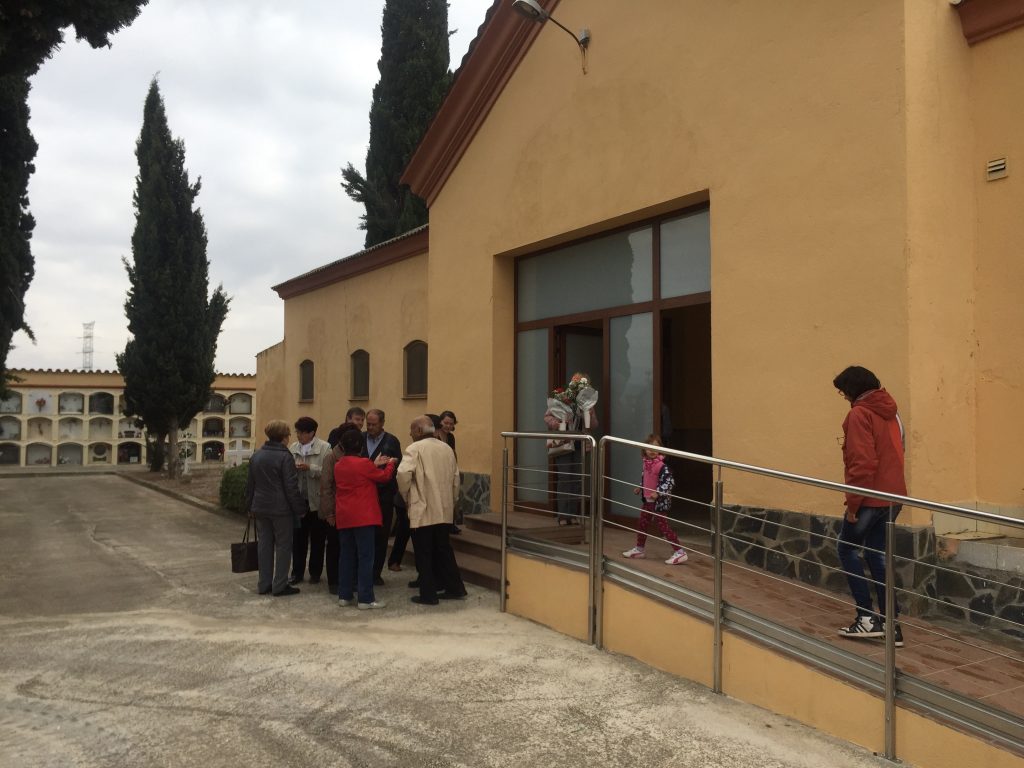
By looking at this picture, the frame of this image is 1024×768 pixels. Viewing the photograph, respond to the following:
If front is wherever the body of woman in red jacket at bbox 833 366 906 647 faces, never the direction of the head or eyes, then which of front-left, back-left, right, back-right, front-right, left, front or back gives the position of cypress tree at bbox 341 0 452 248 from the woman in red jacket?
front-right

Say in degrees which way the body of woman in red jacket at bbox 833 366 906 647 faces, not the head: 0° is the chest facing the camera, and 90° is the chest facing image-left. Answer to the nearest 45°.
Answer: approximately 90°

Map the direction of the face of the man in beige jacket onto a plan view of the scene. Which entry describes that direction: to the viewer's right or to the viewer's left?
to the viewer's left

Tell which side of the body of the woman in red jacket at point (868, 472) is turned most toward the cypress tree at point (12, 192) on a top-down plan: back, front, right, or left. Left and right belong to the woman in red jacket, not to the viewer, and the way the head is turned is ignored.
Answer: front

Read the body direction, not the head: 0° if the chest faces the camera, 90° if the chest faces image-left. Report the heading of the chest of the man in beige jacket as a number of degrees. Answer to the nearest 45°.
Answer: approximately 135°

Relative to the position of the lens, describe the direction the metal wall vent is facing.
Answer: facing the viewer and to the left of the viewer

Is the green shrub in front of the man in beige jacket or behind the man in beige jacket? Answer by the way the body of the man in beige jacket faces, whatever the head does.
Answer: in front

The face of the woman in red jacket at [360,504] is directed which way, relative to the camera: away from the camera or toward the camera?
away from the camera

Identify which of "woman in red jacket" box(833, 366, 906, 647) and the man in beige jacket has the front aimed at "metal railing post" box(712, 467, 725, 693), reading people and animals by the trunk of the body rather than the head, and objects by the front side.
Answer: the woman in red jacket

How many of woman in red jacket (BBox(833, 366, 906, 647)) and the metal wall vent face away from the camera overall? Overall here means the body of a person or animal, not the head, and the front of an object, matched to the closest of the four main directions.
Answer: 0

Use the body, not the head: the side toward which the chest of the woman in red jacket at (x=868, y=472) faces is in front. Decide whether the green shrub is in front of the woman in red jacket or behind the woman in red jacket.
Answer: in front

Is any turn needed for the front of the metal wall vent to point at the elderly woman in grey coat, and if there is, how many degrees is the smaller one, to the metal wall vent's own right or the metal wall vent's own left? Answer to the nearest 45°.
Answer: approximately 45° to the metal wall vent's own right
